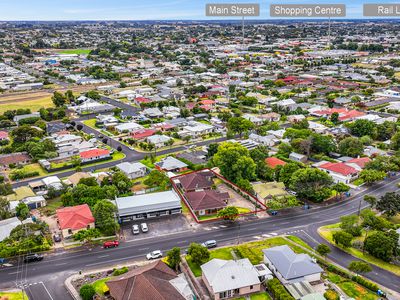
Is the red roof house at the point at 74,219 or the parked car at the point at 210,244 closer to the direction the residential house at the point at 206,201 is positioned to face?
the parked car

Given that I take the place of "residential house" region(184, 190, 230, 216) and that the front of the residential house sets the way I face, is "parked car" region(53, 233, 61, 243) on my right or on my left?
on my right

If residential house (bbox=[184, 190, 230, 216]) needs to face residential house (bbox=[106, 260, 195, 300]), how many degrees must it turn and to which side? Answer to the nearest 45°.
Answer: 0° — it already faces it

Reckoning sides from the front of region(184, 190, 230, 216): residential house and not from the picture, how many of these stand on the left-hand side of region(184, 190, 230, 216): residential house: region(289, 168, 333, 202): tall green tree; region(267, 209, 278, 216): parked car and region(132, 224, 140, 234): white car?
2

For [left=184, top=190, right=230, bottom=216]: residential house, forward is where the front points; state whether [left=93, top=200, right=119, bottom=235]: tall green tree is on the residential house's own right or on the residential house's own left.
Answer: on the residential house's own right

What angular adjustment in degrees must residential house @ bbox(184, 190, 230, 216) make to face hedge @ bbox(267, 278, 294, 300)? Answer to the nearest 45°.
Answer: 0° — it already faces it

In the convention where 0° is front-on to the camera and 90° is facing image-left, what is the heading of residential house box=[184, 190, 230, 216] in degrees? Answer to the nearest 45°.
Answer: approximately 0°
